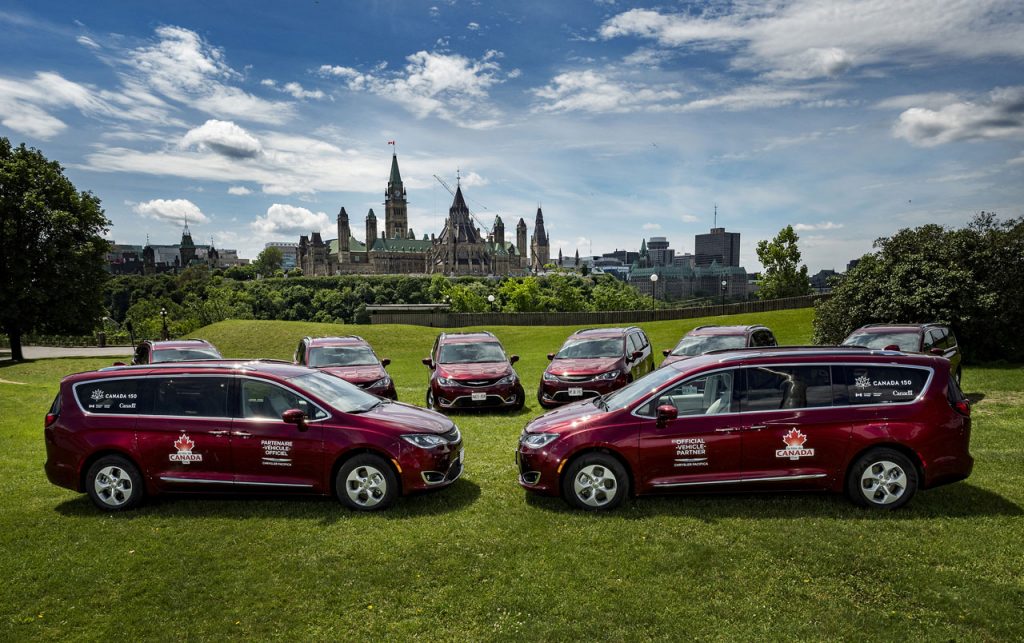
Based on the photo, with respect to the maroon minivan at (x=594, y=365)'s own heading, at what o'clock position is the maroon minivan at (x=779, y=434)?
the maroon minivan at (x=779, y=434) is roughly at 10 o'clock from the maroon minivan at (x=594, y=365).

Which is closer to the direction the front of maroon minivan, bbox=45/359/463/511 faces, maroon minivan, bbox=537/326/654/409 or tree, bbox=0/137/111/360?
the maroon minivan

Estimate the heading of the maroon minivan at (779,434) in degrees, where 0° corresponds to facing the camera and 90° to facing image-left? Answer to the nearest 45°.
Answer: approximately 90°

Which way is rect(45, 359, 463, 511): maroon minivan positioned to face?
to the viewer's right

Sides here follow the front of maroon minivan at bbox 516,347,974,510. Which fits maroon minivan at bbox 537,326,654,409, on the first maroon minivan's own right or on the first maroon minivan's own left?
on the first maroon minivan's own right

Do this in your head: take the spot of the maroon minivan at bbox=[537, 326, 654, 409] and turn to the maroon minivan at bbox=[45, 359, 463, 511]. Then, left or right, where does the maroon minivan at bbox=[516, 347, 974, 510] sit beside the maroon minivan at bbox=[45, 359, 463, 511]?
left

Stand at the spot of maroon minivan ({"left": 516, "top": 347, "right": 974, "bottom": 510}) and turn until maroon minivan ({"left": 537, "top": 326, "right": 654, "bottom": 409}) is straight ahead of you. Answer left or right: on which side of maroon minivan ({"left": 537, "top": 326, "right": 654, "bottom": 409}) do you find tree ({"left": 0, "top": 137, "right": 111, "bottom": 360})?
left

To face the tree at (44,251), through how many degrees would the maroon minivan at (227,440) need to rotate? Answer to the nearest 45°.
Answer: approximately 90° to its left

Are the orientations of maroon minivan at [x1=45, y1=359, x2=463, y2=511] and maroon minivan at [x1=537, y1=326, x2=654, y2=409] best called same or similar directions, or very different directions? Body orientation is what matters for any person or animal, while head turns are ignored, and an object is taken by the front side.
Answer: very different directions

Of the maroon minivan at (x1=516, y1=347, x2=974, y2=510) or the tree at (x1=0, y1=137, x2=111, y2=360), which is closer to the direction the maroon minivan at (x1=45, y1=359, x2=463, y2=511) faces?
the maroon minivan

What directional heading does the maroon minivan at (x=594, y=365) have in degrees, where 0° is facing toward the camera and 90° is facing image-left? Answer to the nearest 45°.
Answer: approximately 45°
